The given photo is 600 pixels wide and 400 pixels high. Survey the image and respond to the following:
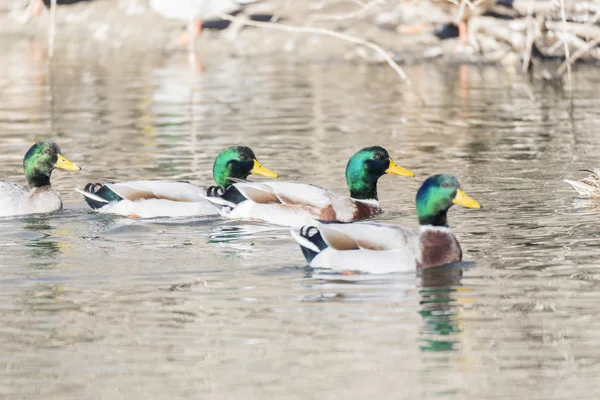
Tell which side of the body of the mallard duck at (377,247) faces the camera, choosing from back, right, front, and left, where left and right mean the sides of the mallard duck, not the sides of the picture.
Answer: right

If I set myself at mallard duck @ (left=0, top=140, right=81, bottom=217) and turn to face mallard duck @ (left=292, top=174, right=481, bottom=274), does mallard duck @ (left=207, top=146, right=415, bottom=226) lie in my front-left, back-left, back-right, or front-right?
front-left

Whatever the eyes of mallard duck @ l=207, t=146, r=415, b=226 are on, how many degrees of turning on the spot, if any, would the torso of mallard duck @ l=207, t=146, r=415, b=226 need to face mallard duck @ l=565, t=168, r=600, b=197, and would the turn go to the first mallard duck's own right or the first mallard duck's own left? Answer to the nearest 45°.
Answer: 0° — it already faces it

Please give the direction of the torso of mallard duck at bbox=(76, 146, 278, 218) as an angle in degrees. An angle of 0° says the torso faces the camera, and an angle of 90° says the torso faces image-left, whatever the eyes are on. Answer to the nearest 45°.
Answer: approximately 270°

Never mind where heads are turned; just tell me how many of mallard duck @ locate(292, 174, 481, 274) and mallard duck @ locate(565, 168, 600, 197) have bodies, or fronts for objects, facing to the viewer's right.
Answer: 2

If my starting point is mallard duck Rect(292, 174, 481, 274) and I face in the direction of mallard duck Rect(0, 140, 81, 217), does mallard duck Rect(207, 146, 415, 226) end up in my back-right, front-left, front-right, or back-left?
front-right

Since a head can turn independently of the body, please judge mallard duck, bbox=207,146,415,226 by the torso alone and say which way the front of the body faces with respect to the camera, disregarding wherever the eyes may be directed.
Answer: to the viewer's right

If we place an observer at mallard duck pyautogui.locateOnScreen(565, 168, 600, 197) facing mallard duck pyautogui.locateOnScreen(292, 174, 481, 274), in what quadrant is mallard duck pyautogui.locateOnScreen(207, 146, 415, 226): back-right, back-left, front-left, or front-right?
front-right

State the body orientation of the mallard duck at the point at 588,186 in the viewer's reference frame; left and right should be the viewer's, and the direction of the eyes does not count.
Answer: facing to the right of the viewer

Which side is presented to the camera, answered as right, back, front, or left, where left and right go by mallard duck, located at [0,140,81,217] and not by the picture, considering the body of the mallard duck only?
right

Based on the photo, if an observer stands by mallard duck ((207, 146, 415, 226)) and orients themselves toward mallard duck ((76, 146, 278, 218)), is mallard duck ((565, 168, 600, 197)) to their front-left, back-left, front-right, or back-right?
back-right

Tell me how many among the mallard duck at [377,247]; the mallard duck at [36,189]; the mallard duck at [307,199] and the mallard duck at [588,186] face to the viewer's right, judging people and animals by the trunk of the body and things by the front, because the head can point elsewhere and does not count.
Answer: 4

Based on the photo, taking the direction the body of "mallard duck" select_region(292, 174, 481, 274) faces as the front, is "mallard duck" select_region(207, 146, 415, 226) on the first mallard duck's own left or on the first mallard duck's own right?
on the first mallard duck's own left

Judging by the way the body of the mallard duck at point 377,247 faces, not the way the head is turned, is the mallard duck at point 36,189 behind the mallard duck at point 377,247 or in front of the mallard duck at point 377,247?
behind

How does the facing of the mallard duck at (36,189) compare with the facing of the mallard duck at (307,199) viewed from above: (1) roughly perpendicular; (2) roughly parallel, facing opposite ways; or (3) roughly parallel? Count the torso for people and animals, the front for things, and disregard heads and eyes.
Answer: roughly parallel
